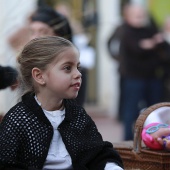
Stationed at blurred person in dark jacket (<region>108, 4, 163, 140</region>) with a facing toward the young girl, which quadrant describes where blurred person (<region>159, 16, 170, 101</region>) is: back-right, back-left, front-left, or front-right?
back-left

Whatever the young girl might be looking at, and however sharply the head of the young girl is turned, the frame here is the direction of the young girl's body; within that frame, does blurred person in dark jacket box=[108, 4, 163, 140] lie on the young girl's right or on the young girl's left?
on the young girl's left

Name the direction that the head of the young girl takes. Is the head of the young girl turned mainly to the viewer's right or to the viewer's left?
to the viewer's right

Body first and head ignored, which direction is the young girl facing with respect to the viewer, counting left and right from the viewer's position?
facing the viewer and to the right of the viewer
